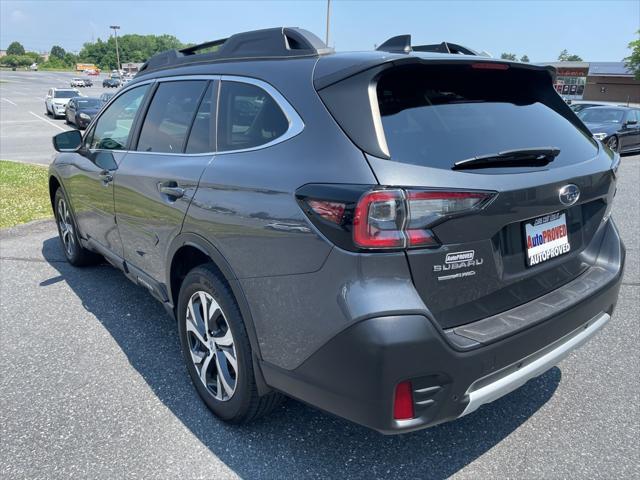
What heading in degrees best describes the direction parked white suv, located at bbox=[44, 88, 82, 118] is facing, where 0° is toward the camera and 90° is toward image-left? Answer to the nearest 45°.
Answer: approximately 315°

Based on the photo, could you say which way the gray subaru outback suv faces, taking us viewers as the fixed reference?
facing away from the viewer and to the left of the viewer

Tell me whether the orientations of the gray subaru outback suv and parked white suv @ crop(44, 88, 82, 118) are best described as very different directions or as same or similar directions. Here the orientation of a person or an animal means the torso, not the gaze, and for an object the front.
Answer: very different directions

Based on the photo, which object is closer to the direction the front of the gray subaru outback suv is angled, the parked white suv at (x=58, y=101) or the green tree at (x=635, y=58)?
the parked white suv

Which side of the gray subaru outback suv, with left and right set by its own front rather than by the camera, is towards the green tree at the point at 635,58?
right
